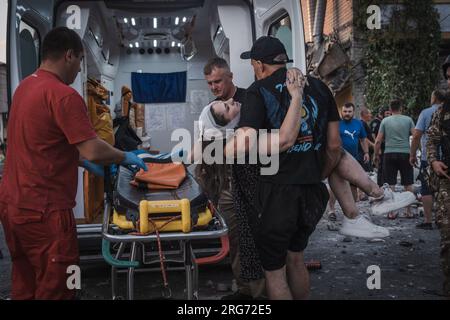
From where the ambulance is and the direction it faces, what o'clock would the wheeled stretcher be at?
The wheeled stretcher is roughly at 6 o'clock from the ambulance.

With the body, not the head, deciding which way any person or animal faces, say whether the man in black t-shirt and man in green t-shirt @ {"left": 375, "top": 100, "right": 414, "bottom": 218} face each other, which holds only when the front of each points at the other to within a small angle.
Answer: no

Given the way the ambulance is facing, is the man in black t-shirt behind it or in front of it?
behind

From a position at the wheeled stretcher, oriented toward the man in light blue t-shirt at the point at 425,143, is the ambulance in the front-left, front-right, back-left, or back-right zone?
front-left

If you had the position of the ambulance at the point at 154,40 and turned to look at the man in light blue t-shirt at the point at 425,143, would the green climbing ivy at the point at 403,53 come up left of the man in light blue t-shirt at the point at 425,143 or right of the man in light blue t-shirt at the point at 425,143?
left

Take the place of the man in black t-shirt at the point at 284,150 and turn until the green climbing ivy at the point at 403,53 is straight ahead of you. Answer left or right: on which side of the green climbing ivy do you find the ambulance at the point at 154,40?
left

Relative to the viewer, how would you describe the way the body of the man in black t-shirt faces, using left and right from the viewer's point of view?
facing away from the viewer and to the left of the viewer

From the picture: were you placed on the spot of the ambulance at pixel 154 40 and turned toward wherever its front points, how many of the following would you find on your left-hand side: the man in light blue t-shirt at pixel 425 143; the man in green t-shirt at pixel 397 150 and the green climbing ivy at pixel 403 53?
0

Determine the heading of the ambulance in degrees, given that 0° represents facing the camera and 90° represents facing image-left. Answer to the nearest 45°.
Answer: approximately 180°

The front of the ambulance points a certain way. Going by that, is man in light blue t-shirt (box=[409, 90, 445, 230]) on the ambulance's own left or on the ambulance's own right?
on the ambulance's own right

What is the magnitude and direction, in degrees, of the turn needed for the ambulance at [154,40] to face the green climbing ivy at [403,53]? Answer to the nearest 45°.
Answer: approximately 45° to its right
